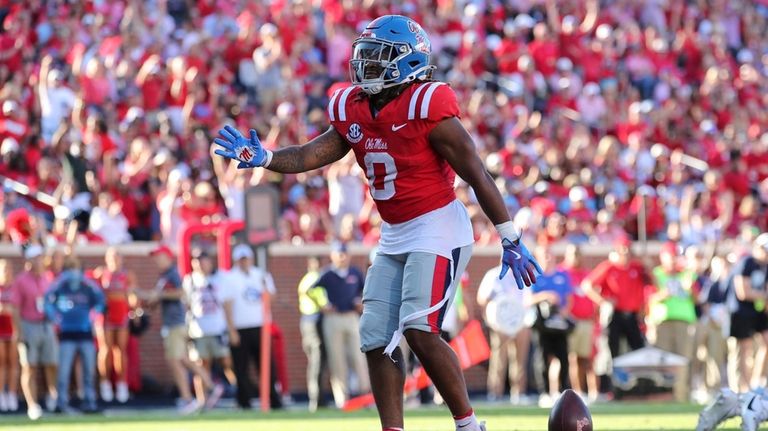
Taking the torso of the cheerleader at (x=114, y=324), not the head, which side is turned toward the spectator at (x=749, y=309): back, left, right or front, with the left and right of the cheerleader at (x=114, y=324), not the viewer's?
left

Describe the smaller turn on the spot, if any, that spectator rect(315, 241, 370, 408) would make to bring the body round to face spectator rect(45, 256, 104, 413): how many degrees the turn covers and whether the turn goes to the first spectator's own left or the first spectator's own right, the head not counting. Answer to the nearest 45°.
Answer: approximately 90° to the first spectator's own right

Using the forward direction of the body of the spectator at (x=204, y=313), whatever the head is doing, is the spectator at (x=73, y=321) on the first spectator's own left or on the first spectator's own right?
on the first spectator's own right

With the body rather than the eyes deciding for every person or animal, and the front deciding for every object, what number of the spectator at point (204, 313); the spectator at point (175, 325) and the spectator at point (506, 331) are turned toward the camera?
2

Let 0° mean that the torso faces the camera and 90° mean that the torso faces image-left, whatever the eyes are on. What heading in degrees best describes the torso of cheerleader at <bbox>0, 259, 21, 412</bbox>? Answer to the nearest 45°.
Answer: approximately 0°
